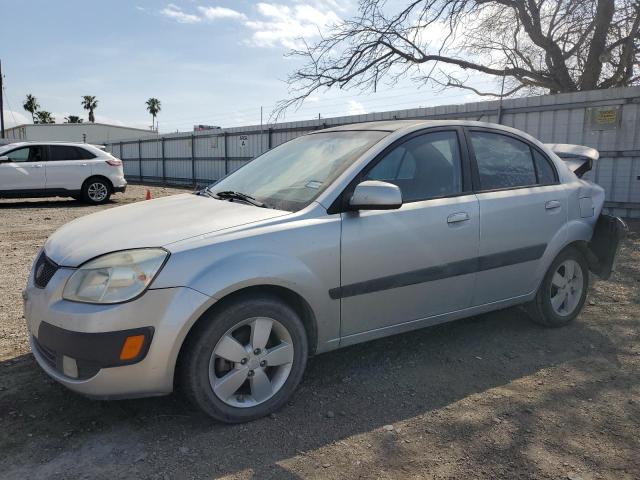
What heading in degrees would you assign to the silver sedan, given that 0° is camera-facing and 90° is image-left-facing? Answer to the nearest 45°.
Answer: approximately 45°

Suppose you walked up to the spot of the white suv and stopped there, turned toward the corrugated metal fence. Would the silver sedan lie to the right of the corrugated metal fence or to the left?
right

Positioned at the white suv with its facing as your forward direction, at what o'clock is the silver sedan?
The silver sedan is roughly at 9 o'clock from the white suv.

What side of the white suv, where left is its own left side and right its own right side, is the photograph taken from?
left

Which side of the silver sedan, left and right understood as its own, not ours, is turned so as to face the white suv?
right
